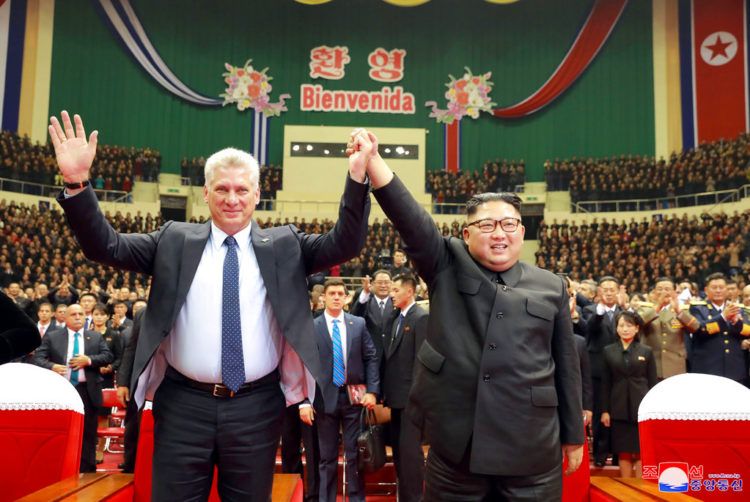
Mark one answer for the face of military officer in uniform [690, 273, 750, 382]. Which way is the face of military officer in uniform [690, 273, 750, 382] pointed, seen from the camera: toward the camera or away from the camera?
toward the camera

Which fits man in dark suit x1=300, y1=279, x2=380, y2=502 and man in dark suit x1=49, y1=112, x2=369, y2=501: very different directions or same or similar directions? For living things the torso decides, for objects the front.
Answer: same or similar directions

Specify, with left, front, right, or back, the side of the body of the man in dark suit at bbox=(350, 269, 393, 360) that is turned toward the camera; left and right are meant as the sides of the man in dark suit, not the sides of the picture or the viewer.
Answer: front

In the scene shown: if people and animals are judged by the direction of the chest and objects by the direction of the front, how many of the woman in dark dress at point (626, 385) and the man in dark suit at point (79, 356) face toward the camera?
2

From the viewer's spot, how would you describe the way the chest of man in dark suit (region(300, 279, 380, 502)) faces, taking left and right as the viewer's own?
facing the viewer

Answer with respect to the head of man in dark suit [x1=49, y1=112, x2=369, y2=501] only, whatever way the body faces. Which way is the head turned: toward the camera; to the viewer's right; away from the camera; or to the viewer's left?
toward the camera

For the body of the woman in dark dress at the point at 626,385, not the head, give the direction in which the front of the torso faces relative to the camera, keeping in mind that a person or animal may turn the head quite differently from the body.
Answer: toward the camera

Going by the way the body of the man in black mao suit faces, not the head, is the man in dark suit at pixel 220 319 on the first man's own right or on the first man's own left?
on the first man's own right

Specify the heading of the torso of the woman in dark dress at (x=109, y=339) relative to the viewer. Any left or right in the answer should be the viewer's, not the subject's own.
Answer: facing the viewer and to the left of the viewer

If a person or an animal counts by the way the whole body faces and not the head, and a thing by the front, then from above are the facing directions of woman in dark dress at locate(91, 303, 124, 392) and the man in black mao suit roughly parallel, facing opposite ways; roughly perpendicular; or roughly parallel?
roughly parallel

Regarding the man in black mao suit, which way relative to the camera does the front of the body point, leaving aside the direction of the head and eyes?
toward the camera

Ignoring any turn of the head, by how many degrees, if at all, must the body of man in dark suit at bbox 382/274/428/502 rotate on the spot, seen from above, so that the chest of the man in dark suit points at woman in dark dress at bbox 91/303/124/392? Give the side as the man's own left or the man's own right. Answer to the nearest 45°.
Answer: approximately 90° to the man's own right

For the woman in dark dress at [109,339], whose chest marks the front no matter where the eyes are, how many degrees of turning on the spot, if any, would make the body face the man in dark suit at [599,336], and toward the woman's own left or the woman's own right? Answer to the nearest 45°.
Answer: approximately 90° to the woman's own left

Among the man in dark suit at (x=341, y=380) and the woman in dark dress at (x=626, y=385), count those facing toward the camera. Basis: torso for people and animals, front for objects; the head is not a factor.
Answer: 2

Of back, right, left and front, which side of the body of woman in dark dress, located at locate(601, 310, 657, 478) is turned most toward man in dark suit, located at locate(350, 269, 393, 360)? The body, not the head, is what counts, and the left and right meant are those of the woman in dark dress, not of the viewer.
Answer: right

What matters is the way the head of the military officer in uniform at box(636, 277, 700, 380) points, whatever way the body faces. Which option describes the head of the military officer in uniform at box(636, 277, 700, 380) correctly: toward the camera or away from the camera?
toward the camera

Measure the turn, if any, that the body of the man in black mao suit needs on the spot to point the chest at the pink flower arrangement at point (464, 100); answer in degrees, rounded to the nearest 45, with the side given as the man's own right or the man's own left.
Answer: approximately 180°
